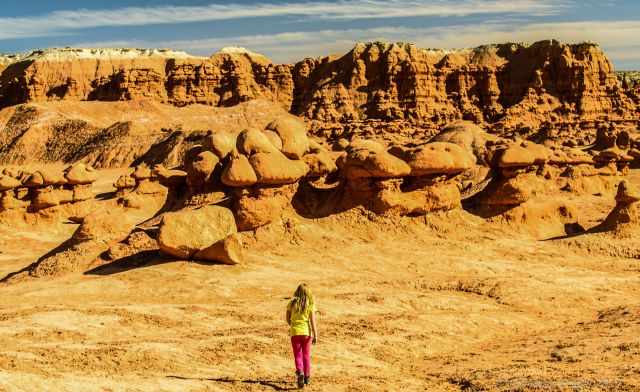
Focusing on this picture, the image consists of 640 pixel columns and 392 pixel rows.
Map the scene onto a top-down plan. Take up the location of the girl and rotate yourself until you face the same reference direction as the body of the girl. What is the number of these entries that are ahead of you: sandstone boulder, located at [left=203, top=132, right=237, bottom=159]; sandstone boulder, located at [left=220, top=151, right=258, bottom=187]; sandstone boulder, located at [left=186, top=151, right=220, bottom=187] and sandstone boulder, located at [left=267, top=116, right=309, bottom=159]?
4

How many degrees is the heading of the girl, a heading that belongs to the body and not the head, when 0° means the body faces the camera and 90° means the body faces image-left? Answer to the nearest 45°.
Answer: approximately 180°

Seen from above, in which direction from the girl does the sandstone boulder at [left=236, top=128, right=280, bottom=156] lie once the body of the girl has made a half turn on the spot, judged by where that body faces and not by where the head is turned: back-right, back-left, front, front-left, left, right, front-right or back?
back

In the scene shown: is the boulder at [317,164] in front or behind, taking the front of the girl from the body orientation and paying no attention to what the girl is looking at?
in front

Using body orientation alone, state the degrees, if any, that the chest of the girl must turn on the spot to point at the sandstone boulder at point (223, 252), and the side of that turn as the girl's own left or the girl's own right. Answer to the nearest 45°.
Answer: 0° — they already face it

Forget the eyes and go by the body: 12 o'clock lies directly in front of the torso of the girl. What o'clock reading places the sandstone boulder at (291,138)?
The sandstone boulder is roughly at 12 o'clock from the girl.

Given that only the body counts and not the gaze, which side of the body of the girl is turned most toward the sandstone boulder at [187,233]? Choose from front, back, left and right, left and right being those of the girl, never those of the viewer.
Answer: front

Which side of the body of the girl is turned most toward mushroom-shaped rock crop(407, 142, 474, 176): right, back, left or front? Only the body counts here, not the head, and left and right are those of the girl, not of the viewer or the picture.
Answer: front

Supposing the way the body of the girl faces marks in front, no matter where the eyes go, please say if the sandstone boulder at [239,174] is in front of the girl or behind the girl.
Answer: in front

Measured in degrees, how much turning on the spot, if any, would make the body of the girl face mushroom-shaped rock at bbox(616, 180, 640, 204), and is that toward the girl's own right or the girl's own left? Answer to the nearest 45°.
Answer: approximately 45° to the girl's own right

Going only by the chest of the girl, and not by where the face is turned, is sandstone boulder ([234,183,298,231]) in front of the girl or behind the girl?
in front

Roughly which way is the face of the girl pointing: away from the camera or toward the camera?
away from the camera

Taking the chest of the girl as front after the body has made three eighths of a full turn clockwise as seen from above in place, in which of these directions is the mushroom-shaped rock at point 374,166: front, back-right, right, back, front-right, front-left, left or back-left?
back-left
